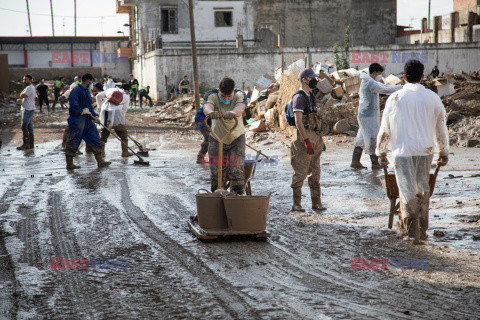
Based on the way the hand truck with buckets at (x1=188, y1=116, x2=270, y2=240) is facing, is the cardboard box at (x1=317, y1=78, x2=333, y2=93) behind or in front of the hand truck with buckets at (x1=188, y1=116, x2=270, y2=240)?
behind

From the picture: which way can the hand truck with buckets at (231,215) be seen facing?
toward the camera

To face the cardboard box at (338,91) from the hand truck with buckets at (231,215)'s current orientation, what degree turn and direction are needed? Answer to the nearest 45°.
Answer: approximately 180°

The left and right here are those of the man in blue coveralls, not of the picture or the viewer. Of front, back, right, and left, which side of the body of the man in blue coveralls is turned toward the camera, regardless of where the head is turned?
right

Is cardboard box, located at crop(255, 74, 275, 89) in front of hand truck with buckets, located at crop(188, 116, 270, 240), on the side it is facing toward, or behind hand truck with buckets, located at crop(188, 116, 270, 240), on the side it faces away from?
behind

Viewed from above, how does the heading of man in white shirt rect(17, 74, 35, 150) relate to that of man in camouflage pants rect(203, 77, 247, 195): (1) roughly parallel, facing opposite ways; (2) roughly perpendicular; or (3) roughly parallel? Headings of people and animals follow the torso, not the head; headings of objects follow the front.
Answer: roughly perpendicular

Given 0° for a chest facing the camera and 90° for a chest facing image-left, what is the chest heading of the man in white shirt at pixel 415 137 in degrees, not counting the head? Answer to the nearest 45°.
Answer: approximately 180°

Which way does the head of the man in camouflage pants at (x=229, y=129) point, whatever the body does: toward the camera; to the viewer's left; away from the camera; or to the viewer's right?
toward the camera

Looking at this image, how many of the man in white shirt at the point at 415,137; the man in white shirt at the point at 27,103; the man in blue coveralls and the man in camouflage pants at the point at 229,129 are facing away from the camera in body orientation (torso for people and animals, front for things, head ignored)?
1

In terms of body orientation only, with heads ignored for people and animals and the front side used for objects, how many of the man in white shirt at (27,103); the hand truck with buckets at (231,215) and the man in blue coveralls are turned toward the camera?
1

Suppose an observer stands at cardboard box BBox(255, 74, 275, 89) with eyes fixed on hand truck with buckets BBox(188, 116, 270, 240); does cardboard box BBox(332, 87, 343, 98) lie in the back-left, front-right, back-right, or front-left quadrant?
front-left
